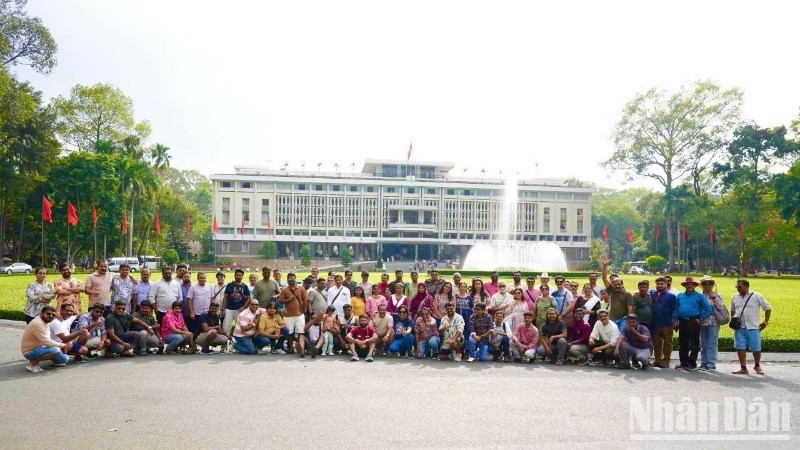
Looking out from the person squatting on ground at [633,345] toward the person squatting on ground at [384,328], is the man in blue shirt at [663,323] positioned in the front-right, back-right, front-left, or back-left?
back-right

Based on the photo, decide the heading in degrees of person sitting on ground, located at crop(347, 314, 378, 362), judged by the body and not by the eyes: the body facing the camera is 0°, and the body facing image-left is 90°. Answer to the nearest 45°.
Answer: approximately 0°

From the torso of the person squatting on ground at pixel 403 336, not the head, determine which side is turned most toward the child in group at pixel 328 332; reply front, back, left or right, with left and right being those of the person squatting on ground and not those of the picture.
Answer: right

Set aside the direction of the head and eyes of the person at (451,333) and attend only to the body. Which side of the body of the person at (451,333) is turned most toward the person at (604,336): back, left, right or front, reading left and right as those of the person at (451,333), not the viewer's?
left

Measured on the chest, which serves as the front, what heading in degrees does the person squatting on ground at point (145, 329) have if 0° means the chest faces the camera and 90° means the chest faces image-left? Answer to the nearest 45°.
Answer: approximately 0°
